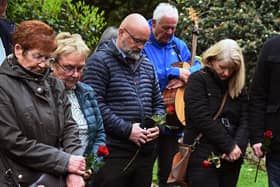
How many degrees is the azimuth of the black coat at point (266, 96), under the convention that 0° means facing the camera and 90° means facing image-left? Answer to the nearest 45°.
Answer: approximately 0°

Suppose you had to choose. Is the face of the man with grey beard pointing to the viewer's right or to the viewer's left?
to the viewer's right

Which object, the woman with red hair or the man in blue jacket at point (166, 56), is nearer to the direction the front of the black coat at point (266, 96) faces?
the woman with red hair

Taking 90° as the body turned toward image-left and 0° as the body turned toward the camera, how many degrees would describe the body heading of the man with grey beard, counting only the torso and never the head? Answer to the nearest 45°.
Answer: approximately 315°

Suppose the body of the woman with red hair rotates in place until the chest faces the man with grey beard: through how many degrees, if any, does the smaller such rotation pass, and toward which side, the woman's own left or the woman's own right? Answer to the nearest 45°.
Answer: approximately 90° to the woman's own left
